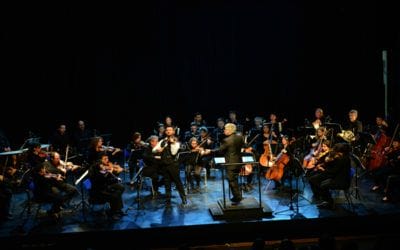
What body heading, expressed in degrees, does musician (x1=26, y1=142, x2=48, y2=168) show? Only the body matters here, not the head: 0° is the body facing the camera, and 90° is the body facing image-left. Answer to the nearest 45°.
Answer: approximately 315°

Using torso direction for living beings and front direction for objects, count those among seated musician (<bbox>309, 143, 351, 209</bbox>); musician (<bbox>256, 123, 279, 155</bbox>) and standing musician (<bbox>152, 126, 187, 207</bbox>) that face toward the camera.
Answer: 2

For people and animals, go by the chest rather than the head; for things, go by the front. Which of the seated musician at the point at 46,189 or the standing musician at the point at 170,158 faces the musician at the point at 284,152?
the seated musician

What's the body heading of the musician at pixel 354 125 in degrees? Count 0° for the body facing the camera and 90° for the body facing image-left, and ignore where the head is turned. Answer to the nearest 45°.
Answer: approximately 45°

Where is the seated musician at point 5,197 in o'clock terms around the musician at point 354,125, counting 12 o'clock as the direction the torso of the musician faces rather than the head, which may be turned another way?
The seated musician is roughly at 12 o'clock from the musician.

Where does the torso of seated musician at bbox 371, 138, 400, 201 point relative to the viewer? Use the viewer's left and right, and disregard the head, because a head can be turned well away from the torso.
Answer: facing to the left of the viewer

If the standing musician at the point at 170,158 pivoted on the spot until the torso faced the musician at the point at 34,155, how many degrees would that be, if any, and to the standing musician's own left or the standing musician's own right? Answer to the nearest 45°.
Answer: approximately 90° to the standing musician's own right

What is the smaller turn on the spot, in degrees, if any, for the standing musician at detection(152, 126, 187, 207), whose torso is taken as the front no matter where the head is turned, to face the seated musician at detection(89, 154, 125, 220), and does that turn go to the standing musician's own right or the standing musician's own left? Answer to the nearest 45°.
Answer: approximately 45° to the standing musician's own right

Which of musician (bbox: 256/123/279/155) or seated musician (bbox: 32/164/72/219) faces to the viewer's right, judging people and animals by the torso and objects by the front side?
the seated musician

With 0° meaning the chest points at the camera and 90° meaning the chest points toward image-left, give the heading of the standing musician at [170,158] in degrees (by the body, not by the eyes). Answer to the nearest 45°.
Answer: approximately 0°

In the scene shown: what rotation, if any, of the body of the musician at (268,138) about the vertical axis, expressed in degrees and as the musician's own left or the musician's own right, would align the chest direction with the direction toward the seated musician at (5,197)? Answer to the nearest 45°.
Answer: approximately 45° to the musician's own right
